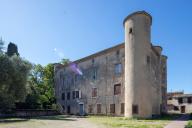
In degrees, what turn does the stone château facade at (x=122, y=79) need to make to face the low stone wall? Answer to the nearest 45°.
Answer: approximately 45° to its right

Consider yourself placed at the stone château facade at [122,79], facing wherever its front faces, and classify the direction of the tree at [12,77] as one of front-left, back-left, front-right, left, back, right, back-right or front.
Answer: front
